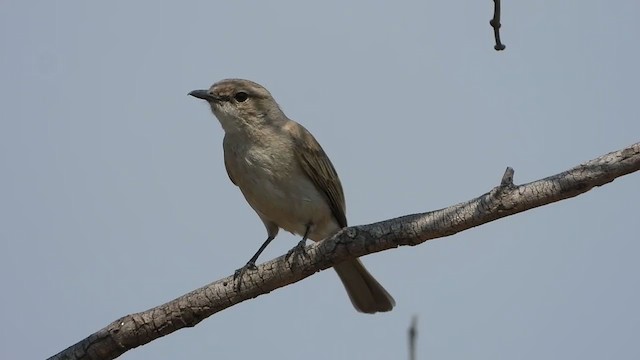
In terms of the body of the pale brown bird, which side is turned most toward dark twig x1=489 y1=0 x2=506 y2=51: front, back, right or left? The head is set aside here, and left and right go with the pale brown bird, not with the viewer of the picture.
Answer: left

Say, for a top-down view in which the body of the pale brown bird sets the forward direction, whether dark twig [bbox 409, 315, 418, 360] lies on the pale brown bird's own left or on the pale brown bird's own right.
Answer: on the pale brown bird's own left

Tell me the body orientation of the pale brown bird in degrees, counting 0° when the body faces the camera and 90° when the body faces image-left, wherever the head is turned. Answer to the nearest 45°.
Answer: approximately 45°
